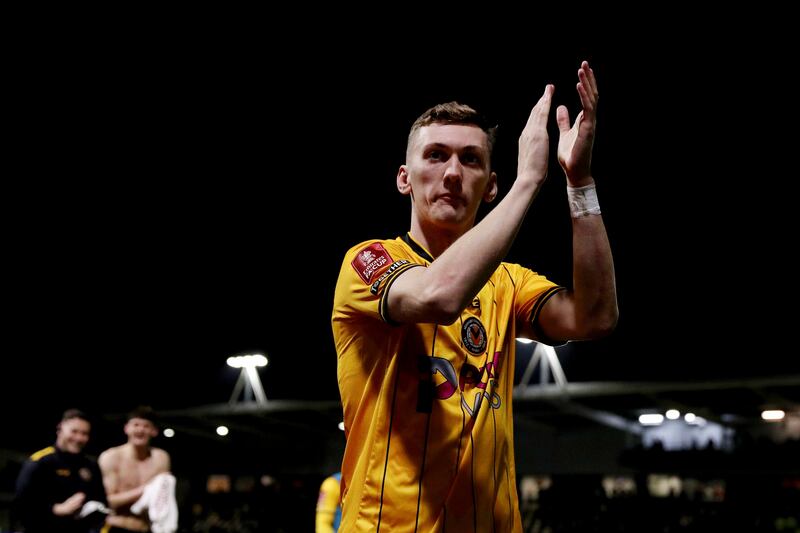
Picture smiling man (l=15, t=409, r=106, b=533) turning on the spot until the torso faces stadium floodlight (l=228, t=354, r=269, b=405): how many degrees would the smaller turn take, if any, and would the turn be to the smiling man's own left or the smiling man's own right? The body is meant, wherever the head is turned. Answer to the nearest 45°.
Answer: approximately 135° to the smiling man's own left

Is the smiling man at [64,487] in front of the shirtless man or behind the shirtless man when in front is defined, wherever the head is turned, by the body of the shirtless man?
in front

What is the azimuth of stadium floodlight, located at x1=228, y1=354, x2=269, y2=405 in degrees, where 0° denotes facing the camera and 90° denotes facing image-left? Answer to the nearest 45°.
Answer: approximately 0°

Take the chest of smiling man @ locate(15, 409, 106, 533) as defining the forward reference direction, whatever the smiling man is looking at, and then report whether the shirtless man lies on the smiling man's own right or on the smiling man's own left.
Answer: on the smiling man's own left

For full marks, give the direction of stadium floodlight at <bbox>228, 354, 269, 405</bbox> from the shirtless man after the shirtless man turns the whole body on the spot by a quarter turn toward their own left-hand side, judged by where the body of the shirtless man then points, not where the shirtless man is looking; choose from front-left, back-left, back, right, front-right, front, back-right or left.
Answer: left

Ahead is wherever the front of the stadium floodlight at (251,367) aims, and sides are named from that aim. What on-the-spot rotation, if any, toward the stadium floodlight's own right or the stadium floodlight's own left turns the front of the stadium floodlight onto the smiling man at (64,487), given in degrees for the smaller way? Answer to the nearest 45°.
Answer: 0° — it already faces them
